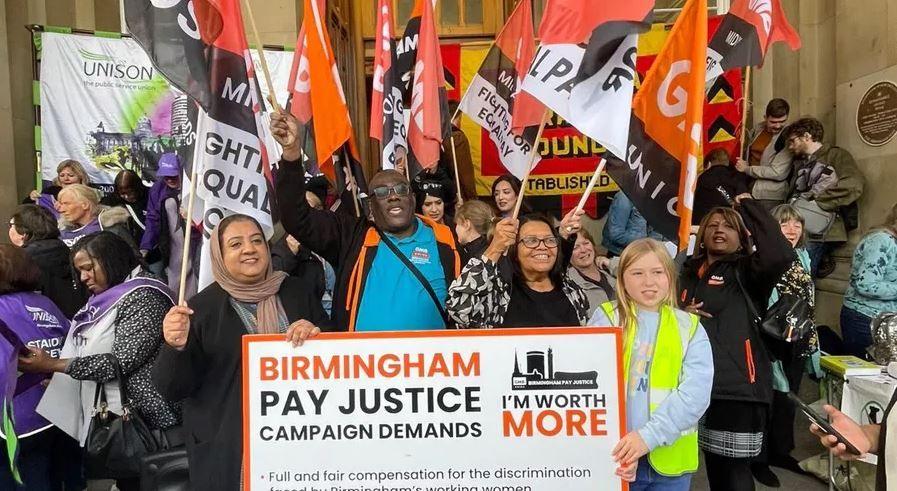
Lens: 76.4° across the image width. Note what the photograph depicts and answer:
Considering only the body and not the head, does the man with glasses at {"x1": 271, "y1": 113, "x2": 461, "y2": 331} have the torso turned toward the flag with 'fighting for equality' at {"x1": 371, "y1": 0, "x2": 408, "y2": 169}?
no

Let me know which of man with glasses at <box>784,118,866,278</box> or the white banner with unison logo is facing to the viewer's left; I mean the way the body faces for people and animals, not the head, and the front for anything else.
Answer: the man with glasses

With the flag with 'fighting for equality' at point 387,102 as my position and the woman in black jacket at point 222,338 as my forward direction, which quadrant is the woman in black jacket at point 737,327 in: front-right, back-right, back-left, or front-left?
front-left

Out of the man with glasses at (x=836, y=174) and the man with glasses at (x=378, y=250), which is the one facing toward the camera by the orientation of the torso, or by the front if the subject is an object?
the man with glasses at (x=378, y=250)

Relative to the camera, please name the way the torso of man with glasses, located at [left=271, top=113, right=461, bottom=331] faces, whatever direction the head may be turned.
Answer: toward the camera

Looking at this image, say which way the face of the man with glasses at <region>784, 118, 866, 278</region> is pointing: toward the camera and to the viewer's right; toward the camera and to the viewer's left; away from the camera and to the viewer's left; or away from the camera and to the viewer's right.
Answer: toward the camera and to the viewer's left

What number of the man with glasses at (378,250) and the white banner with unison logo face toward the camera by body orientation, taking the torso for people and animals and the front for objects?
2

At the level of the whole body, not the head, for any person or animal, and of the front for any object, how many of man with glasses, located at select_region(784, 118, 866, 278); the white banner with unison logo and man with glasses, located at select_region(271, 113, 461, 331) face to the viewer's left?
1

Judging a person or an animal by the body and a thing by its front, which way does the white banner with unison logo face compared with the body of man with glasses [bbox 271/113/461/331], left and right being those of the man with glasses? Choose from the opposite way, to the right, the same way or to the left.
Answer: the same way

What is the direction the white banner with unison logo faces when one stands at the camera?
facing the viewer
